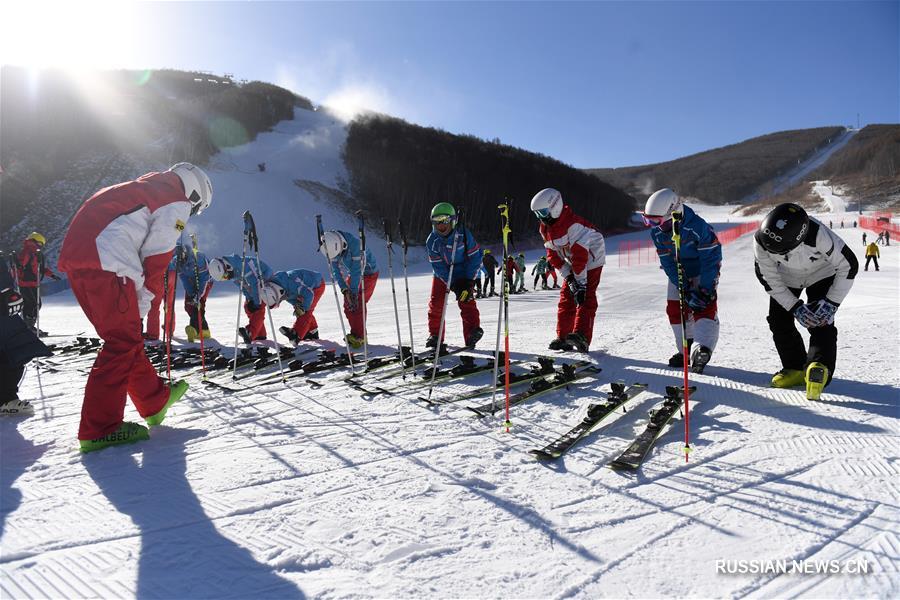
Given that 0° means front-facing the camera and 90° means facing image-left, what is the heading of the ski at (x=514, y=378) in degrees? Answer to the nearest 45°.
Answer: approximately 45°

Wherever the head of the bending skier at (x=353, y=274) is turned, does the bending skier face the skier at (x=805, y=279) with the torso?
no

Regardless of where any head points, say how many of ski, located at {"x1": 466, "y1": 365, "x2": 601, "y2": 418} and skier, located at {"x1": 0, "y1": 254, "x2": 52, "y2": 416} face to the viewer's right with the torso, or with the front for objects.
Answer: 1

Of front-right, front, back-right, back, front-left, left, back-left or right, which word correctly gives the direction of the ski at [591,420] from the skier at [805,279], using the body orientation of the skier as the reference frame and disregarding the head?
front

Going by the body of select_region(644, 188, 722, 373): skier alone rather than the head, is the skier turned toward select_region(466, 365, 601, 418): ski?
yes

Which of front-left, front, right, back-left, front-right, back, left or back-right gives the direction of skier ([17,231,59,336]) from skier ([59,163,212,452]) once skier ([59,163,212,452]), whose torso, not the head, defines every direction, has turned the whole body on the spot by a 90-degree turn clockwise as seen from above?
back

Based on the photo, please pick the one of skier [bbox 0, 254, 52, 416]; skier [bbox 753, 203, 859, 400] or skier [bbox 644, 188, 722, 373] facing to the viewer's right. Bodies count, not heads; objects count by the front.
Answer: skier [bbox 0, 254, 52, 416]

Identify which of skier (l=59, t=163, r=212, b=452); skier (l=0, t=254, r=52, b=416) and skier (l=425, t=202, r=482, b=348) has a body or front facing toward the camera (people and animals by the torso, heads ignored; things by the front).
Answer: skier (l=425, t=202, r=482, b=348)

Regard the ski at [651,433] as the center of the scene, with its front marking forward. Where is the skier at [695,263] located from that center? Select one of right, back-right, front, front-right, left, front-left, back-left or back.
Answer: back-right

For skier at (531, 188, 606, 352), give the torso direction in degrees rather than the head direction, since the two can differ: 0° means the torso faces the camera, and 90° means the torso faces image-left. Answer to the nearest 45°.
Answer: approximately 45°

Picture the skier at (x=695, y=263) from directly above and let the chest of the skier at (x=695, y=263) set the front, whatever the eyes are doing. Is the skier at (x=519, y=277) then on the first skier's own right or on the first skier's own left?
on the first skier's own right

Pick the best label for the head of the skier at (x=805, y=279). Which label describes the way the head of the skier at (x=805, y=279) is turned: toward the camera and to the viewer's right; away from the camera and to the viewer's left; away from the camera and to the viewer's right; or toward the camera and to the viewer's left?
toward the camera and to the viewer's left

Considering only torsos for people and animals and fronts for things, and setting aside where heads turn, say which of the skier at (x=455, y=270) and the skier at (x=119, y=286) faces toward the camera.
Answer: the skier at (x=455, y=270)

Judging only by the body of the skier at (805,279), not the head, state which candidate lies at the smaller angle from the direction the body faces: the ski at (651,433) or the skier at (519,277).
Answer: the ski

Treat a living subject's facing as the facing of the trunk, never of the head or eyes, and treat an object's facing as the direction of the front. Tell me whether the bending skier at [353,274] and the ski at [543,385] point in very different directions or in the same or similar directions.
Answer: same or similar directions

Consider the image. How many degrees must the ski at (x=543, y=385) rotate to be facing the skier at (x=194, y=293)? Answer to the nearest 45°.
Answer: approximately 90° to its right

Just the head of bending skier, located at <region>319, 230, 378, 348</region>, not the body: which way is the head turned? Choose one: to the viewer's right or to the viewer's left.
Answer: to the viewer's left

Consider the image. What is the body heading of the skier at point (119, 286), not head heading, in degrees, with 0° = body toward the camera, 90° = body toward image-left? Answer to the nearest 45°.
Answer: approximately 270°
